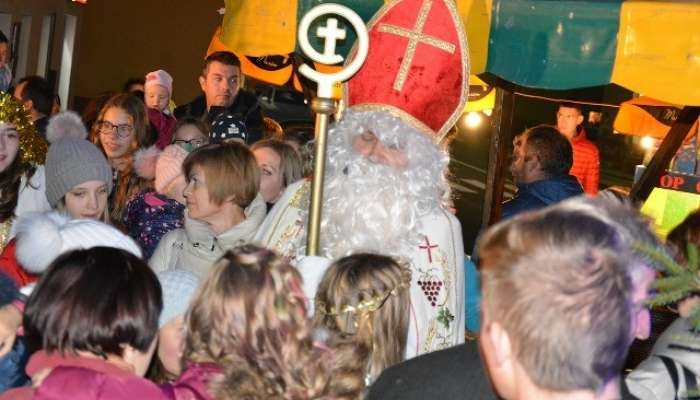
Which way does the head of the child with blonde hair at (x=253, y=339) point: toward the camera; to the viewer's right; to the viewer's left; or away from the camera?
away from the camera

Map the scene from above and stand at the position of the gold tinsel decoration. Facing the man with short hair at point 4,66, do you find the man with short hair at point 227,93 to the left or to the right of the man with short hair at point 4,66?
right

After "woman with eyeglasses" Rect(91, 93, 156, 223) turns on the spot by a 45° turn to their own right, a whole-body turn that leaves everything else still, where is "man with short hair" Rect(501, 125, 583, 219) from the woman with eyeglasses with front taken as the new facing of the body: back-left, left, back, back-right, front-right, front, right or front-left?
back

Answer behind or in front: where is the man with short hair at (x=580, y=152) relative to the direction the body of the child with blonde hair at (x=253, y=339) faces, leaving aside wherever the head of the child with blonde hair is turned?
in front

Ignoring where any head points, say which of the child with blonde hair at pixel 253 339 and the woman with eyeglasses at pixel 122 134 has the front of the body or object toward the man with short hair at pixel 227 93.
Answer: the child with blonde hair

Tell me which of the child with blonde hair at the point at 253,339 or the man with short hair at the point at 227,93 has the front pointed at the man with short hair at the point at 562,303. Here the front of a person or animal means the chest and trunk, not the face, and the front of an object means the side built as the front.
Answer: the man with short hair at the point at 227,93

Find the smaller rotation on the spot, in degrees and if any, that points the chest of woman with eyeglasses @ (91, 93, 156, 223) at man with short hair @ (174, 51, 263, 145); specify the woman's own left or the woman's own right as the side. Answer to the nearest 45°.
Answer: approximately 180°

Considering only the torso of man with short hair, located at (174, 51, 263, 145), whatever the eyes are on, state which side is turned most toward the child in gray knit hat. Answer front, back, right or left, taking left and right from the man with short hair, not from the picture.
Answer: front

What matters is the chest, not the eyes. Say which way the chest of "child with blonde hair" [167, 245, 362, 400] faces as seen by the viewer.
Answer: away from the camera

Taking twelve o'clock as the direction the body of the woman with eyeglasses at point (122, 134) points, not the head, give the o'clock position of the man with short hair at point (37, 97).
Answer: The man with short hair is roughly at 4 o'clock from the woman with eyeglasses.

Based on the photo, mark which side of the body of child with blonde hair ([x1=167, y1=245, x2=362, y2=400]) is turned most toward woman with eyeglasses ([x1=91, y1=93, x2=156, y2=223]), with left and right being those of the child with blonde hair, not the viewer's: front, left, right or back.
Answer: front

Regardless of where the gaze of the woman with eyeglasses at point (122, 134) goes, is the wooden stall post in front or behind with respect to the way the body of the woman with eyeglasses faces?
behind

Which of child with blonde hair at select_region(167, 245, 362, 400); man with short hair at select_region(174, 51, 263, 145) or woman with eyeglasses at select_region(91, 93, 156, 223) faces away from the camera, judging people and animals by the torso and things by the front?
the child with blonde hair

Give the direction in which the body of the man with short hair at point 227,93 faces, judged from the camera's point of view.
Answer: toward the camera

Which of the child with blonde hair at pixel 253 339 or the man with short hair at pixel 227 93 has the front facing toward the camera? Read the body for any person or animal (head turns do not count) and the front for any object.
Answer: the man with short hair

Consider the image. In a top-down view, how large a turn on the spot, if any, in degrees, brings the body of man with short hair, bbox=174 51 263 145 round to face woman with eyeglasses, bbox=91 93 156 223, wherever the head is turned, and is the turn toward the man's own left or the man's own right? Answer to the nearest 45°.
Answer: approximately 45° to the man's own right

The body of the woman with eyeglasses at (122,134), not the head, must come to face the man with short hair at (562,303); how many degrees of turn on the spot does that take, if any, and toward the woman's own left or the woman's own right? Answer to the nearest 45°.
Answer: approximately 45° to the woman's own left

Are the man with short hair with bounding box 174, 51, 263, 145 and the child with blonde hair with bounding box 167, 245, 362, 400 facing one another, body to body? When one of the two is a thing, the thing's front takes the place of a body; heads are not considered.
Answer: yes

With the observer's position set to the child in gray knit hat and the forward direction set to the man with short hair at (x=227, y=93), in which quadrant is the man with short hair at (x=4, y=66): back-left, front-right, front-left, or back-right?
front-left

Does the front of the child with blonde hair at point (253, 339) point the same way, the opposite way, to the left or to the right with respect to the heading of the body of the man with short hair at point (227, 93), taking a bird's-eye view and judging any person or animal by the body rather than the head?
the opposite way

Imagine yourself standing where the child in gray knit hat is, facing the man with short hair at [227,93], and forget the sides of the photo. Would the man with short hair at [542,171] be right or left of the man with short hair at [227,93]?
right

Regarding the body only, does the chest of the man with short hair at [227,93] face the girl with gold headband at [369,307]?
yes
